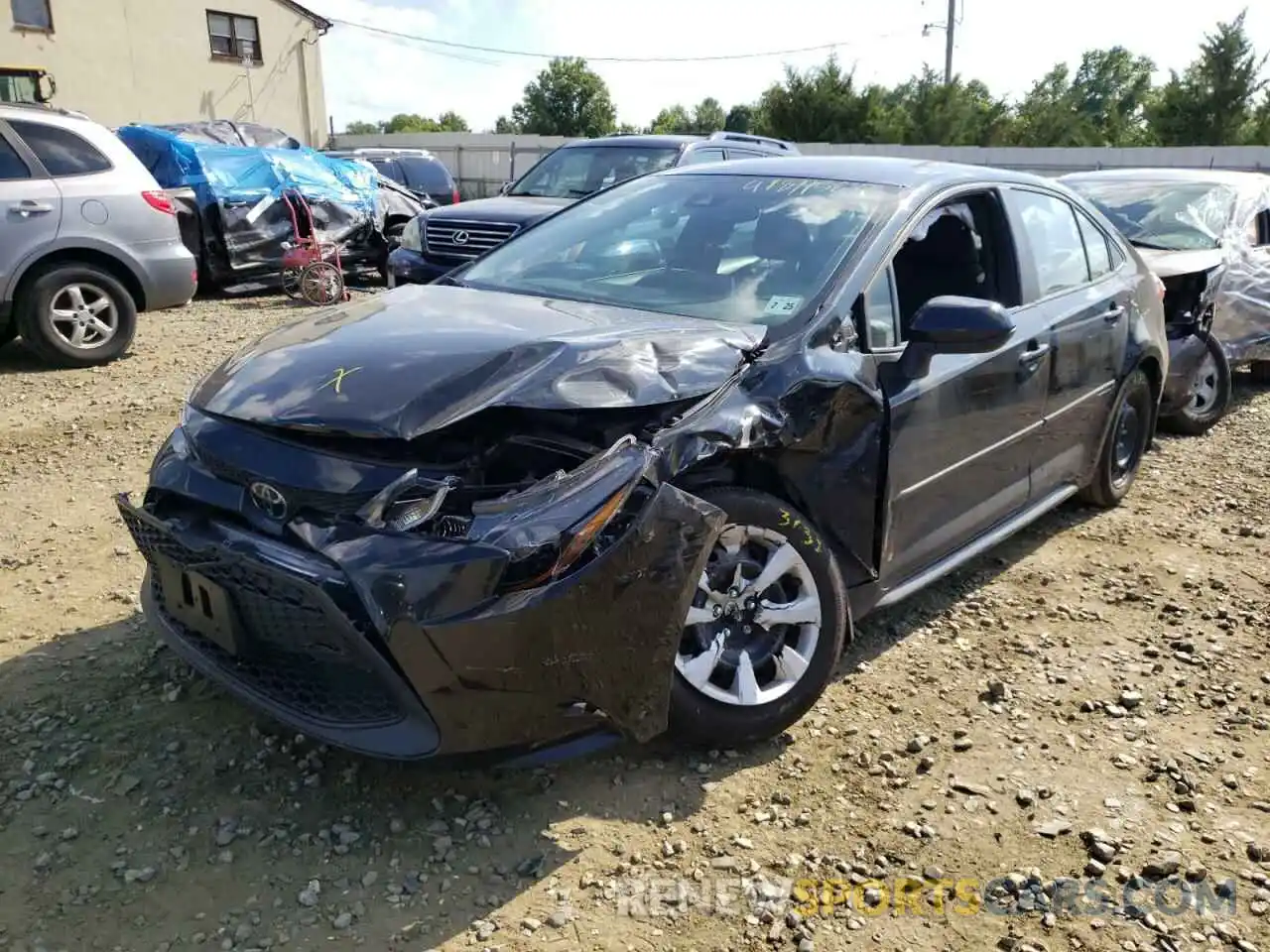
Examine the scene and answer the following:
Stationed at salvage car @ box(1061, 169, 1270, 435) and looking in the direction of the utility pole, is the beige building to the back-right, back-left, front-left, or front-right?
front-left

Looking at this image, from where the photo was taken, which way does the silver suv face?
to the viewer's left

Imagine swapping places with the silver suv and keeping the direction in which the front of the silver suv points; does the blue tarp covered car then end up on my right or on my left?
on my right

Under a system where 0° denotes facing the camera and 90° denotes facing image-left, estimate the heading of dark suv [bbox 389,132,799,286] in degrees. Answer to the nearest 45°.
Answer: approximately 45°

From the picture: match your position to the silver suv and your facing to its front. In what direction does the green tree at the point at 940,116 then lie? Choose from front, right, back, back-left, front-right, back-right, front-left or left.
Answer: back-right

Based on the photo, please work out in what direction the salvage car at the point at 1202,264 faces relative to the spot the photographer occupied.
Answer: facing the viewer and to the left of the viewer

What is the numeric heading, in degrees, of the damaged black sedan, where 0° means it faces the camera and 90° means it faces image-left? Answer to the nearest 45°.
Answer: approximately 45°

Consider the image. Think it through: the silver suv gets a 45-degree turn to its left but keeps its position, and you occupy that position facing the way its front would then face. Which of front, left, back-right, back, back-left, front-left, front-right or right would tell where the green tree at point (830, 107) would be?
back

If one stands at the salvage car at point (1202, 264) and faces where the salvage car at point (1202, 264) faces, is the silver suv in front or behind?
in front

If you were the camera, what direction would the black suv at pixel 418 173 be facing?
facing to the left of the viewer

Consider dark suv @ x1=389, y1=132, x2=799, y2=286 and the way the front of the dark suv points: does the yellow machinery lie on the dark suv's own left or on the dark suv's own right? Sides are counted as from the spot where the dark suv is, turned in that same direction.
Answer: on the dark suv's own right

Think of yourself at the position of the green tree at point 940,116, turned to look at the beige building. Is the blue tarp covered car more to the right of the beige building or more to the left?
left
